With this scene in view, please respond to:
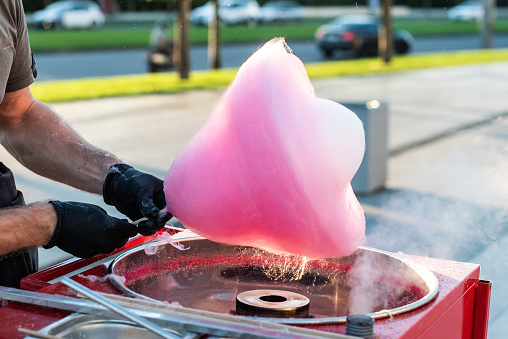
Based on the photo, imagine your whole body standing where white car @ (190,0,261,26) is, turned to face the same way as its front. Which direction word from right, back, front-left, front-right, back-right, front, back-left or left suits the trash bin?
left

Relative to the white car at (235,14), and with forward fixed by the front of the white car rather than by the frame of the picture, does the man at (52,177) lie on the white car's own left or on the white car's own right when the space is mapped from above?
on the white car's own left

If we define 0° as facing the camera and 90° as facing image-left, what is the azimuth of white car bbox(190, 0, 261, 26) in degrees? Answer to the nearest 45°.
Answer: approximately 90°

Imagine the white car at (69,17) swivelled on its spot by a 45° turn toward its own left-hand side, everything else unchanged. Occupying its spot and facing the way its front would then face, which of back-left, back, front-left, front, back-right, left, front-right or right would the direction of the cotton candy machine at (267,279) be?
front-left

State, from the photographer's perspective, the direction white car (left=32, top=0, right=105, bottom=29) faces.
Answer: facing to the left of the viewer

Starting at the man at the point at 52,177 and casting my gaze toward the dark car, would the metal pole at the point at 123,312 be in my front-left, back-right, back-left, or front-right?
back-right

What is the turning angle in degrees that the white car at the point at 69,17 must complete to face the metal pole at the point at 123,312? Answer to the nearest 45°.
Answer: approximately 90° to its left

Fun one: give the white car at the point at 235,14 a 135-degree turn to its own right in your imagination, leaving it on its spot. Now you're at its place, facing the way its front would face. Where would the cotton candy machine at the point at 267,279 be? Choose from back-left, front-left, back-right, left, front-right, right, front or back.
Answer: back-right
